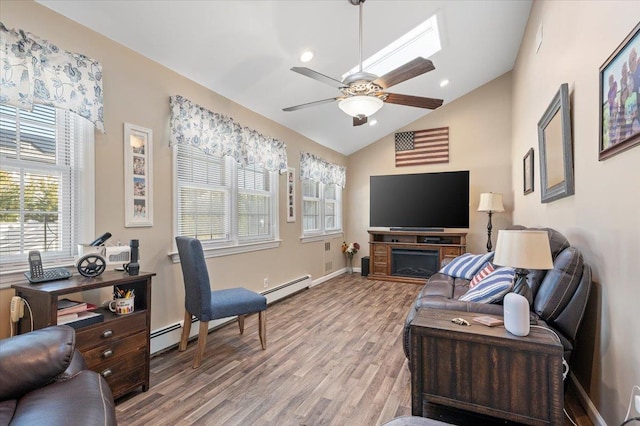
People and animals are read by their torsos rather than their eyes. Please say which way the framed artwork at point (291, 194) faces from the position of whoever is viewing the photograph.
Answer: facing to the right of the viewer

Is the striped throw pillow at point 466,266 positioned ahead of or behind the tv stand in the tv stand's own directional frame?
ahead

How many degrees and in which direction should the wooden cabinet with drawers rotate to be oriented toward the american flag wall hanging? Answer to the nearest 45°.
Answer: approximately 45° to its left

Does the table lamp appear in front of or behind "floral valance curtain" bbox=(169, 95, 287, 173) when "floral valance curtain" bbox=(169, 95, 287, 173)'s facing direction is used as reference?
in front

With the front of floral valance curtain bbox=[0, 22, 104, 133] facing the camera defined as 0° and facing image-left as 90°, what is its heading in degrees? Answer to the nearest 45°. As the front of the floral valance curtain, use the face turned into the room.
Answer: approximately 315°

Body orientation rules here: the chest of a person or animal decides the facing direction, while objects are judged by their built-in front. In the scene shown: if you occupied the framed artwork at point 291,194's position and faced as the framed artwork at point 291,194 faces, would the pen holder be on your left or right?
on your right

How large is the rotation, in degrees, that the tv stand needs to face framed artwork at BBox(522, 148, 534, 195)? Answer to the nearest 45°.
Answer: approximately 45° to its left

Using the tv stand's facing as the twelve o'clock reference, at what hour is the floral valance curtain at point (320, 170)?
The floral valance curtain is roughly at 2 o'clock from the tv stand.

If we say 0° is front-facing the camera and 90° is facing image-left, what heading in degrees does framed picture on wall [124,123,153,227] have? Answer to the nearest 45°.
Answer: approximately 315°

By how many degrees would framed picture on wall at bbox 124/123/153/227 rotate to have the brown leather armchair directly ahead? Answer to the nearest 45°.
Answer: approximately 45° to its right

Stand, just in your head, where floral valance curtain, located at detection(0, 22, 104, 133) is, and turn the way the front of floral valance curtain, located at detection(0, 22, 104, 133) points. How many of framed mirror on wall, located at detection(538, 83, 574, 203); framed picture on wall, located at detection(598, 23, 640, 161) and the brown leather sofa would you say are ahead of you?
3

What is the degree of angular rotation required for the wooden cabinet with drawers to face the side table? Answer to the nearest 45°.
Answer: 0° — it already faces it
